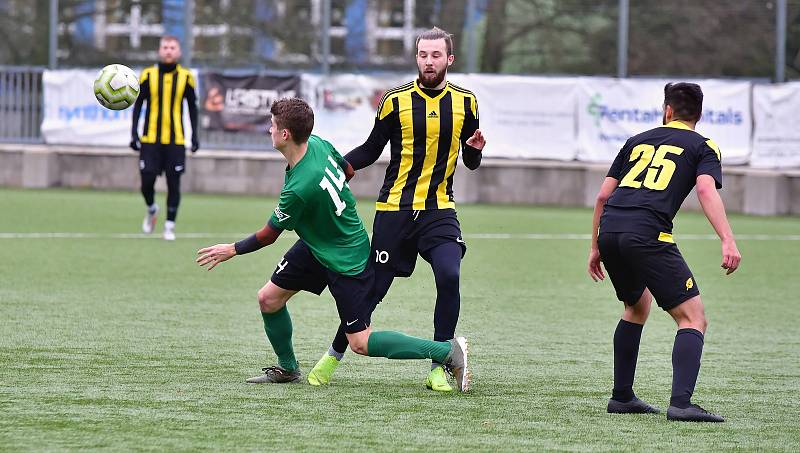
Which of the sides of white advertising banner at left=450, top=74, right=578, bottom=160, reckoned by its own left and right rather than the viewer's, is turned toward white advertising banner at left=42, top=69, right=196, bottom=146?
right

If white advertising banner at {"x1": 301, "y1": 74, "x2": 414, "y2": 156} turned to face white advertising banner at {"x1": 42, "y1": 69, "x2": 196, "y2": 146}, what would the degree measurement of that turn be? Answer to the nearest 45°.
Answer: approximately 90° to its right

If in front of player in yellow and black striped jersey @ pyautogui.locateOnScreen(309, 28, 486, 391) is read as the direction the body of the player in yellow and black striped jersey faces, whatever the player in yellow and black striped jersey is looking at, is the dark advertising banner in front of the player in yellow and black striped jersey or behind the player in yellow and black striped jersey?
behind

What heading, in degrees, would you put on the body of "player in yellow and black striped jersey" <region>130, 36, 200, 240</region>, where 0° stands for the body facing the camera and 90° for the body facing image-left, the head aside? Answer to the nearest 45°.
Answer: approximately 0°

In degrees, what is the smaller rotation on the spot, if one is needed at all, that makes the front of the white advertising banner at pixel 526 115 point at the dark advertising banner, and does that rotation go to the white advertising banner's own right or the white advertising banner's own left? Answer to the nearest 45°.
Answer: approximately 90° to the white advertising banner's own right

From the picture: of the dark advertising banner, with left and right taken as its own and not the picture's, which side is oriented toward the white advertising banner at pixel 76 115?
right

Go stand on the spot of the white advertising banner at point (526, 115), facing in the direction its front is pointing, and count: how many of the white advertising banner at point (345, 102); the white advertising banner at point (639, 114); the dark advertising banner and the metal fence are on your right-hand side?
3

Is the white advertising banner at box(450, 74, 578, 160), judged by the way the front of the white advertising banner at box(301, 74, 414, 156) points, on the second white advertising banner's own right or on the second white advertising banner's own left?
on the second white advertising banner's own left

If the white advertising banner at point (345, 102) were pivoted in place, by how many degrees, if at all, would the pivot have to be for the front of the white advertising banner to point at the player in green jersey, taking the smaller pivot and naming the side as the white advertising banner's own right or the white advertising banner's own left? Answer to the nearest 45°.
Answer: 0° — it already faces them

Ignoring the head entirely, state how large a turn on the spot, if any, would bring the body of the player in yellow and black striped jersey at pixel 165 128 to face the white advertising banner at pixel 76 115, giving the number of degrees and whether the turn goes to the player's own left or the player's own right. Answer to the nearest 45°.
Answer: approximately 180°

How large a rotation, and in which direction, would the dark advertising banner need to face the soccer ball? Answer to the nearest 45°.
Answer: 0° — it already faces it

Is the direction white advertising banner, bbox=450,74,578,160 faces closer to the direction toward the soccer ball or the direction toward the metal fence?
the soccer ball

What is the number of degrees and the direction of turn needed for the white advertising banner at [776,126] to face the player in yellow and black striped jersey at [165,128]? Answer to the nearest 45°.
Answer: approximately 45° to its right
